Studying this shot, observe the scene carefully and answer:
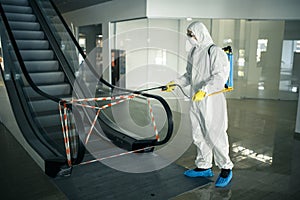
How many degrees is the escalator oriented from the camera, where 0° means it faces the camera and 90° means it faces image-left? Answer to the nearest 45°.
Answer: approximately 315°

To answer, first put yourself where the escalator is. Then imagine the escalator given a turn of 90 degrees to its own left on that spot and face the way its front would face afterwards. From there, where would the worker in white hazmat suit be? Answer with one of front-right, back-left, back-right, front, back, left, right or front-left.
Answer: right

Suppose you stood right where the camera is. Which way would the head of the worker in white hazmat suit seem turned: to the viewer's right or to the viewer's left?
to the viewer's left
